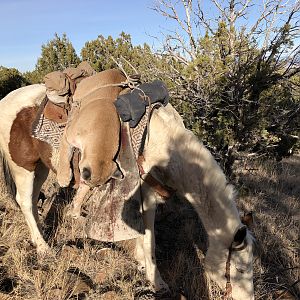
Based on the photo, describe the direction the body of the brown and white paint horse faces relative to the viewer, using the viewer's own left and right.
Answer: facing the viewer and to the right of the viewer
